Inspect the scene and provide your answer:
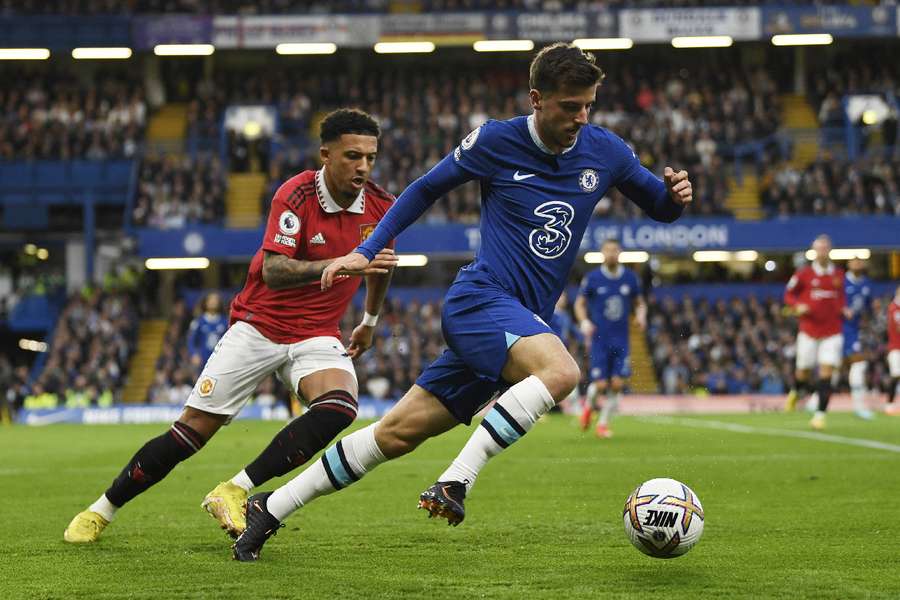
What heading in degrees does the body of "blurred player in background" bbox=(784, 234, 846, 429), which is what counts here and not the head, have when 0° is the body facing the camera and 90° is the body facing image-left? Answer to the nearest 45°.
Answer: approximately 0°

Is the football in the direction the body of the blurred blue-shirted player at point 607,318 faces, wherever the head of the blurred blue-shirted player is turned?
yes

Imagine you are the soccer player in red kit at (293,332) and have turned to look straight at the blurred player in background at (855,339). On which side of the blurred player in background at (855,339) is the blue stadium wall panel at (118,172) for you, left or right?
left

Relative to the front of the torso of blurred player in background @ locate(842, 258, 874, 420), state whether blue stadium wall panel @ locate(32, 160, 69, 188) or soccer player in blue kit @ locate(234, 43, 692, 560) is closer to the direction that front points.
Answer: the soccer player in blue kit

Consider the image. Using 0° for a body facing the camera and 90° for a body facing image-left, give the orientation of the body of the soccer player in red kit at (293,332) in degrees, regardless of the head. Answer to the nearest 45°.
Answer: approximately 315°

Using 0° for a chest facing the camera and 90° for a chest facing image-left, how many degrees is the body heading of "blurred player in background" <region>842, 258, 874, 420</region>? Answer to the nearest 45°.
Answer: approximately 0°

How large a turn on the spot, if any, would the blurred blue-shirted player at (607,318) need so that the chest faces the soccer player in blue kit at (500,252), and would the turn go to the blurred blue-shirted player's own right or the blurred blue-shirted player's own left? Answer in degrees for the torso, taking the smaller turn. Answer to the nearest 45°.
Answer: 0° — they already face them

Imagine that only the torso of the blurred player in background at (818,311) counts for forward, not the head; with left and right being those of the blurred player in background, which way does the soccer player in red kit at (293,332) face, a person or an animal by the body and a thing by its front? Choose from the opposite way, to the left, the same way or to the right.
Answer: to the left

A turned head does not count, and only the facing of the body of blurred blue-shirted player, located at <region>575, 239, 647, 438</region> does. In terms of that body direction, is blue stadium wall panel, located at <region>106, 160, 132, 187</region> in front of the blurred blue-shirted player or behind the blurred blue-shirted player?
behind
